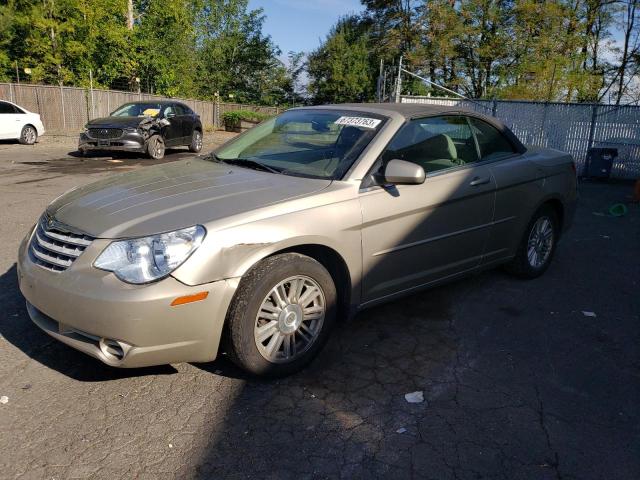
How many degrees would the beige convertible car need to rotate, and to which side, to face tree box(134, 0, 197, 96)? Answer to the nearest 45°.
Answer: approximately 135° to its right

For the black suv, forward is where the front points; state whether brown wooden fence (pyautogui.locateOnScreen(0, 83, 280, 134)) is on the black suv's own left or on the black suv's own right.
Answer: on the black suv's own right

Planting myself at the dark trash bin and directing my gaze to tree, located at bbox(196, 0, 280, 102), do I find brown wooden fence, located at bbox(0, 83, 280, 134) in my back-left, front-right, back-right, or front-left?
front-left

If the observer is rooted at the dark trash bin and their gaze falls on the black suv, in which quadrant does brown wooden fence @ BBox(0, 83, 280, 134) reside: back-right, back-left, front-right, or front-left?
front-right

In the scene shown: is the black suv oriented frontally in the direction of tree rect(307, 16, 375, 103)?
no

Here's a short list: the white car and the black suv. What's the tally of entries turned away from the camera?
0

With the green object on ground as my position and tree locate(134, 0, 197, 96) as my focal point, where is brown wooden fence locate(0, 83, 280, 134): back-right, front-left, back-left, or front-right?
front-left

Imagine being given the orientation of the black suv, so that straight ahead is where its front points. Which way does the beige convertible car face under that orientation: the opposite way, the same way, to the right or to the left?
the same way

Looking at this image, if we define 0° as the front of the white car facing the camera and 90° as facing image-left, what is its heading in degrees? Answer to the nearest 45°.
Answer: approximately 90°

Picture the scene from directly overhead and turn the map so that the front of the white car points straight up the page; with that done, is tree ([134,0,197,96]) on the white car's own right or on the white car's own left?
on the white car's own right

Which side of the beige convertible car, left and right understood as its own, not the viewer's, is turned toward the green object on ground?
back

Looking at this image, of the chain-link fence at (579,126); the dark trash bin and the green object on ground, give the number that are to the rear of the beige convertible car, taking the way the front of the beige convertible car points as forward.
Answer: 3

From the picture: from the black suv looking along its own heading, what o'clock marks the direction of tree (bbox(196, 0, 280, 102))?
The tree is roughly at 5 o'clock from the black suv.

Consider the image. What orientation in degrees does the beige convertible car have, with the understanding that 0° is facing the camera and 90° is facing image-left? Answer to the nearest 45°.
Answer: approximately 45°

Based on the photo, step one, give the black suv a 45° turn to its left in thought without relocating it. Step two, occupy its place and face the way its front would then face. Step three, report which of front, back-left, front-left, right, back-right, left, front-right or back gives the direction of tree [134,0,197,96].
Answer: back

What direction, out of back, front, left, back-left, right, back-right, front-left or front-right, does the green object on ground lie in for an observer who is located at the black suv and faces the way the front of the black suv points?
left

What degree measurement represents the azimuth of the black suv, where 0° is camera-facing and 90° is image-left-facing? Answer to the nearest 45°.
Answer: approximately 45°

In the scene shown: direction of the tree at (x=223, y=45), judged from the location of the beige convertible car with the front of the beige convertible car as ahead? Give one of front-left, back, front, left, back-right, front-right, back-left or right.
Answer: back-right
